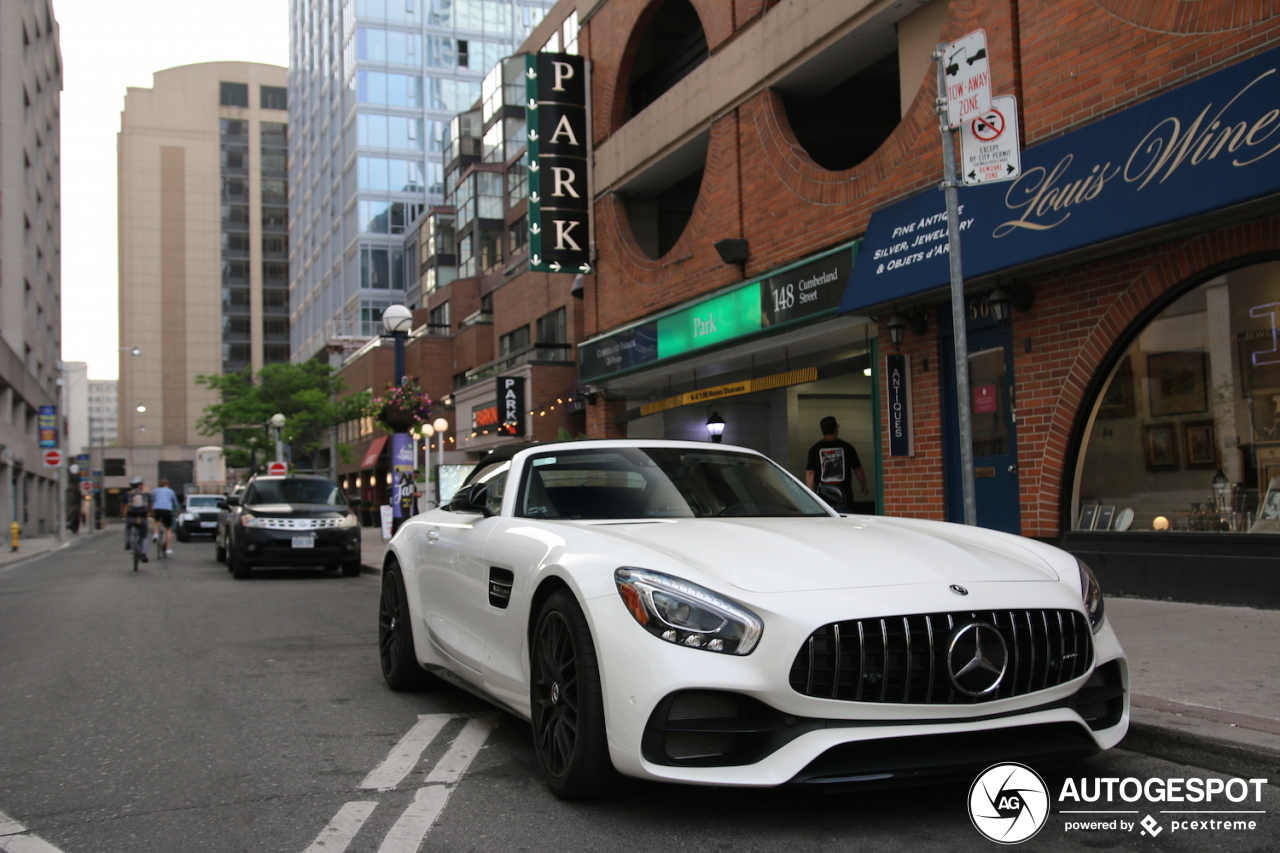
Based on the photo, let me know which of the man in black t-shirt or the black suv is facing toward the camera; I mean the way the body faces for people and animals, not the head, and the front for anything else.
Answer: the black suv

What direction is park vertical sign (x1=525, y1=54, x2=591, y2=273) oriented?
toward the camera

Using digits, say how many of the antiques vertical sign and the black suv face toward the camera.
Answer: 2

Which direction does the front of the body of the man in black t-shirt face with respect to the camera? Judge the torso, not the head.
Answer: away from the camera

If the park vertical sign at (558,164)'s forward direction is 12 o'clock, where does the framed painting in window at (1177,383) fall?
The framed painting in window is roughly at 11 o'clock from the park vertical sign.

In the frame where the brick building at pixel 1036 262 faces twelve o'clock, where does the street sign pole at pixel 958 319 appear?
The street sign pole is roughly at 11 o'clock from the brick building.

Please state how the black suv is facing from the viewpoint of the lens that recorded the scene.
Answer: facing the viewer

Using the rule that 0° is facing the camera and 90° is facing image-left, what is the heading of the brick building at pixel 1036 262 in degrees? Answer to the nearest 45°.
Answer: approximately 45°

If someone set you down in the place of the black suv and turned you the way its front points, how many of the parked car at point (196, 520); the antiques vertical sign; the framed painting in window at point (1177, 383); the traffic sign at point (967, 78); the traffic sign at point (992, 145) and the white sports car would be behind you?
1

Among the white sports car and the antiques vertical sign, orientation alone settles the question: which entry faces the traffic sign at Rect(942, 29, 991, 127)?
the antiques vertical sign

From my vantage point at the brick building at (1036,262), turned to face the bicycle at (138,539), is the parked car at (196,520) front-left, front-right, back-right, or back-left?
front-right
